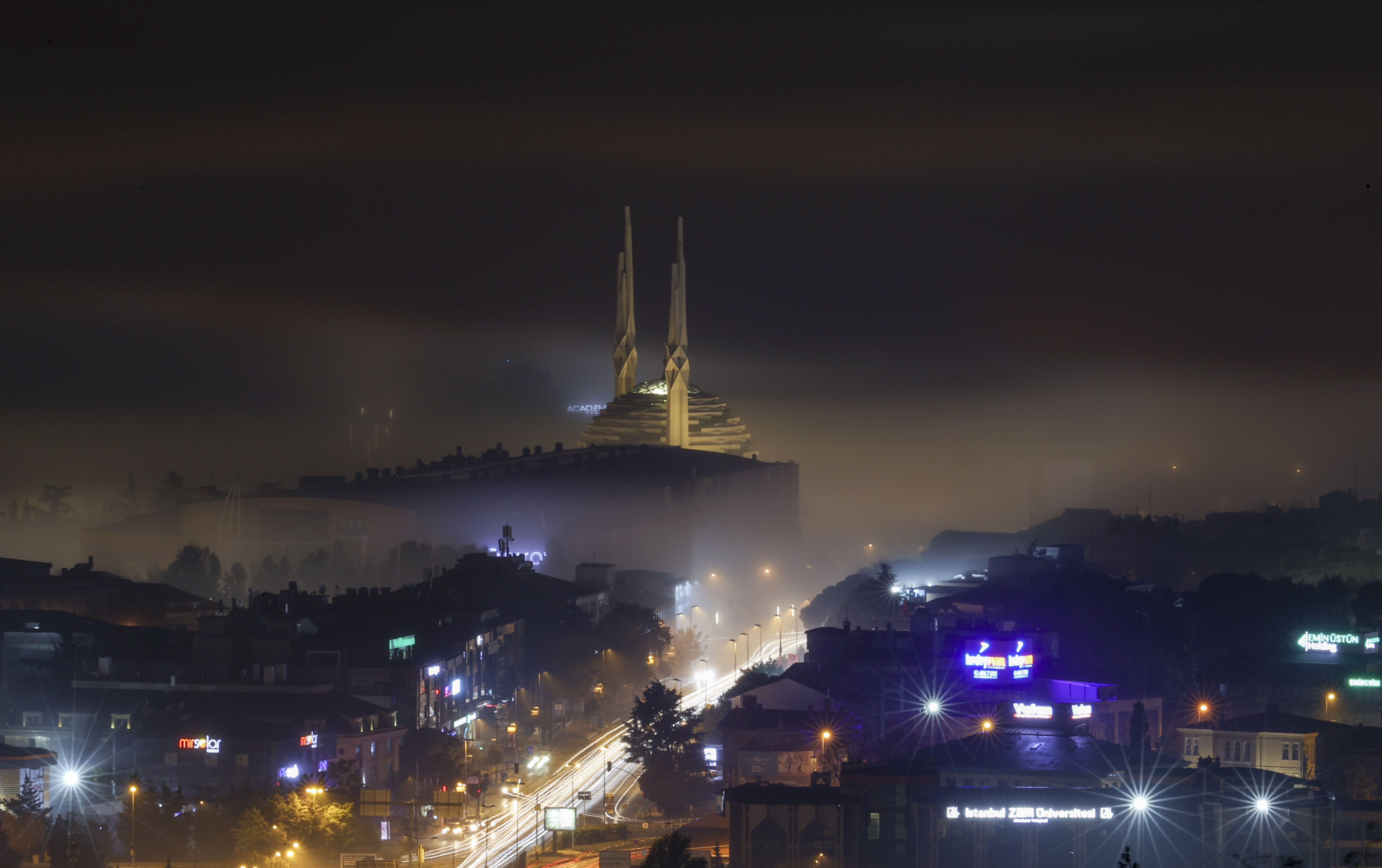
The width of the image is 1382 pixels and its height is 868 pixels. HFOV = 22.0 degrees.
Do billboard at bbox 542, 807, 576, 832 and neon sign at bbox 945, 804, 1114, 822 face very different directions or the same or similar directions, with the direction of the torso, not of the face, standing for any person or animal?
same or similar directions

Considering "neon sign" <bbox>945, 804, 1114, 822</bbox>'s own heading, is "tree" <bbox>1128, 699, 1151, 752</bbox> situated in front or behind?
behind

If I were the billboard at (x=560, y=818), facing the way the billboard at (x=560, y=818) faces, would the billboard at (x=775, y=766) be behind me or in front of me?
behind

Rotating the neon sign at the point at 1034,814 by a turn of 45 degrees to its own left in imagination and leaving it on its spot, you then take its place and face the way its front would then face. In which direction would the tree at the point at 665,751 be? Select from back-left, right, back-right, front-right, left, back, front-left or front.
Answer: back

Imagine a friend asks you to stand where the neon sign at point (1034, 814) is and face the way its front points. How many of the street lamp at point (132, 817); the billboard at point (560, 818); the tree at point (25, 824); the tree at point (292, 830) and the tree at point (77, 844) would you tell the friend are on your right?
5

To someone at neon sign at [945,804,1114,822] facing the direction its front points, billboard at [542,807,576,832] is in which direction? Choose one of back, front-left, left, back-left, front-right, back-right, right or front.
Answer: right

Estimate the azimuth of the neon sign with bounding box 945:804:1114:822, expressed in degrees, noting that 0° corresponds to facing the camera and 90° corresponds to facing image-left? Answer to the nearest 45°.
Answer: approximately 0°

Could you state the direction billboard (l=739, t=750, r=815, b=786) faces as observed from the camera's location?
facing the viewer

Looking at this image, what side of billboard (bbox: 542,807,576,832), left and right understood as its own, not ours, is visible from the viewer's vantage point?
front

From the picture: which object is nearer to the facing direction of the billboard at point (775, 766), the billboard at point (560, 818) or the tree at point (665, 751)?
the billboard

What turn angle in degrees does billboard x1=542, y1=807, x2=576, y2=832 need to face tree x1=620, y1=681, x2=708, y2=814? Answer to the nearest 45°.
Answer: approximately 180°

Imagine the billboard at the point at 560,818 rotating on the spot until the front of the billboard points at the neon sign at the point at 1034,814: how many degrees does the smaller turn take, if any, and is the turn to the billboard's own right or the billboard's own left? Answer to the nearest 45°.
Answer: approximately 90° to the billboard's own left

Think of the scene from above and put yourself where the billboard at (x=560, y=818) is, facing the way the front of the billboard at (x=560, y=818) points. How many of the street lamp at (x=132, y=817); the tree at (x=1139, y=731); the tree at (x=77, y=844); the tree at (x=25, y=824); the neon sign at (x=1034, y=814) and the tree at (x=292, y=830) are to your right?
4

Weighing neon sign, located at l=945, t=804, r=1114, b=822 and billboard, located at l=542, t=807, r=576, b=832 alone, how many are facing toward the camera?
2

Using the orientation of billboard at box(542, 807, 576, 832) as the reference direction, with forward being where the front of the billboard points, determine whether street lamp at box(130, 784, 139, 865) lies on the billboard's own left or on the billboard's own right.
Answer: on the billboard's own right

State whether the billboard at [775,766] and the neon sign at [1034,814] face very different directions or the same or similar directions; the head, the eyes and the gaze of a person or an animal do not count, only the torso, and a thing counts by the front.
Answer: same or similar directions

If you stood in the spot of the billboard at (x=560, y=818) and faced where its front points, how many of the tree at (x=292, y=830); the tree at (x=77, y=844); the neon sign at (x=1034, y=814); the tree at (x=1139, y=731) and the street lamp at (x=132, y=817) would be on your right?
3
